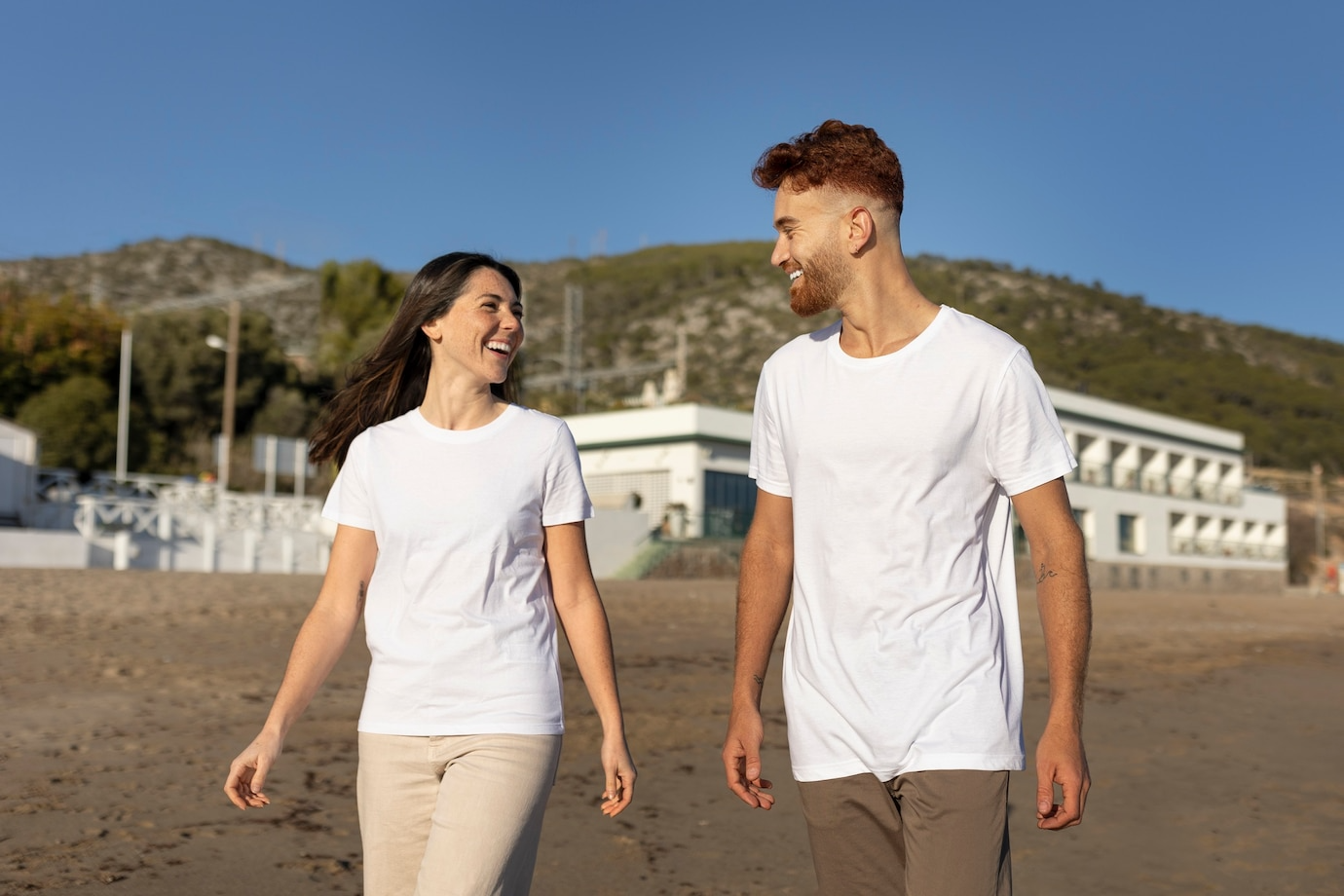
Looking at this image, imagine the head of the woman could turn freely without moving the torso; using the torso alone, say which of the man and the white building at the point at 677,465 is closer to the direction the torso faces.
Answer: the man

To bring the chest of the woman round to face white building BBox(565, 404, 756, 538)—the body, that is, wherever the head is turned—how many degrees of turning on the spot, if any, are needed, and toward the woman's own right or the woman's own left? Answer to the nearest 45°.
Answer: approximately 180°

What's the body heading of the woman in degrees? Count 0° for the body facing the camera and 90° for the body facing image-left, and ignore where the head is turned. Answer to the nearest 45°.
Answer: approximately 0°

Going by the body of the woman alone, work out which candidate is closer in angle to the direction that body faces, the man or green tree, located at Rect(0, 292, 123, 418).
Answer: the man

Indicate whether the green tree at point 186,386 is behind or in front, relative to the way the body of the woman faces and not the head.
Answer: behind

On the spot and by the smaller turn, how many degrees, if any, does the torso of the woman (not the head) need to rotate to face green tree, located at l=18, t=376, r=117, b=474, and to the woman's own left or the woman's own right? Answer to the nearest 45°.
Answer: approximately 180°

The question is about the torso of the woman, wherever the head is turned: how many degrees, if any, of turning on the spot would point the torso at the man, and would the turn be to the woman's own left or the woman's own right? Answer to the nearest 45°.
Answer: approximately 45° to the woman's own left

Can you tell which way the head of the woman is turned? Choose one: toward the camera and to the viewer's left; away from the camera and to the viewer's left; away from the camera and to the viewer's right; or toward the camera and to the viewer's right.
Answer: toward the camera and to the viewer's right

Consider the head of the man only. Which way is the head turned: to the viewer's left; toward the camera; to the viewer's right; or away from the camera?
to the viewer's left

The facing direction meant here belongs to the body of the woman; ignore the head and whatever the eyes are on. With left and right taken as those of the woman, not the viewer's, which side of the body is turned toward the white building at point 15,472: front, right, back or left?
back
